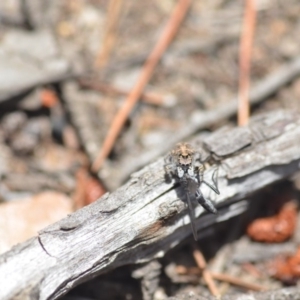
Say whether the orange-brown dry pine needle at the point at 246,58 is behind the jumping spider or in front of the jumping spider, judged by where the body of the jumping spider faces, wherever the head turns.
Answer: behind

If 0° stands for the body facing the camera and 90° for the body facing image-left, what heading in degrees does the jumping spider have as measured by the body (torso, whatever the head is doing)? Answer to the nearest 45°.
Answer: approximately 0°

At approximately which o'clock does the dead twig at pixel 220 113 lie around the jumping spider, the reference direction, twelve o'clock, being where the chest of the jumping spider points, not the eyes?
The dead twig is roughly at 7 o'clock from the jumping spider.
